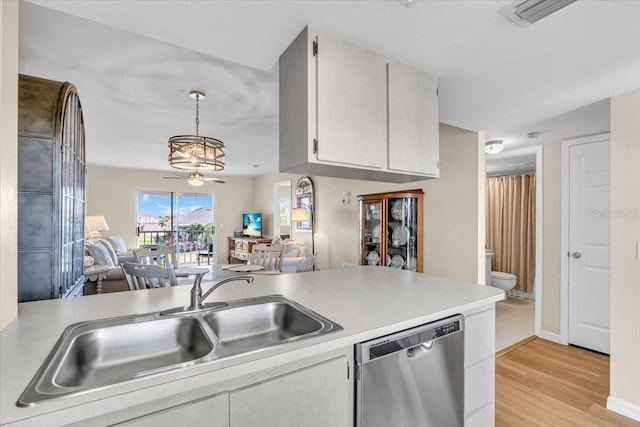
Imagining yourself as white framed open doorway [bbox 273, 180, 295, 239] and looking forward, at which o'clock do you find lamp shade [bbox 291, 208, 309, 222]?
The lamp shade is roughly at 10 o'clock from the white framed open doorway.

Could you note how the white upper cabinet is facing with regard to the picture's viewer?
facing the viewer and to the right of the viewer

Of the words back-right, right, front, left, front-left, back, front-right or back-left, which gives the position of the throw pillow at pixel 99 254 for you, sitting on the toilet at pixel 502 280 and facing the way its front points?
back-right

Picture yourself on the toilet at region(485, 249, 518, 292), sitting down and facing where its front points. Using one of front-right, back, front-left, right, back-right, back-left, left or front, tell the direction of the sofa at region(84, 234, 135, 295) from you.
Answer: back-right

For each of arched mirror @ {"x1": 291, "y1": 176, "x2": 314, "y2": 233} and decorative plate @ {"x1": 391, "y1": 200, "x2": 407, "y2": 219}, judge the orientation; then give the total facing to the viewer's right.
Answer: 0

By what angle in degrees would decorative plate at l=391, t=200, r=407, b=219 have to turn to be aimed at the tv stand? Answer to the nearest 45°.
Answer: approximately 90° to its right
